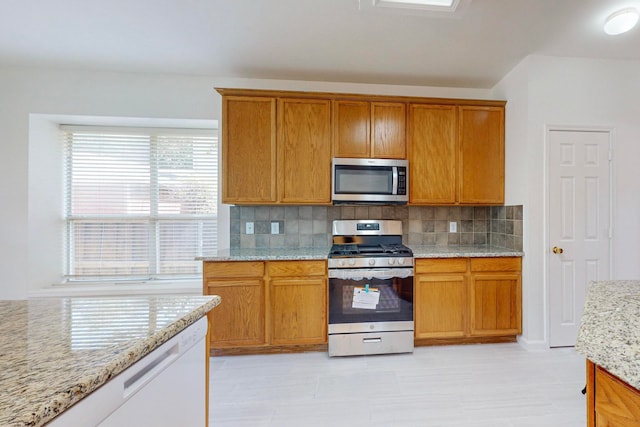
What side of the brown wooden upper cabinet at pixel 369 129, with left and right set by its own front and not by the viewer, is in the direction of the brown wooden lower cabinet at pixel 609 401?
front

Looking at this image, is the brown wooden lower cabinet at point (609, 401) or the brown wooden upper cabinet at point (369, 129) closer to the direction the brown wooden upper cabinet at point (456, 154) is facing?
the brown wooden lower cabinet

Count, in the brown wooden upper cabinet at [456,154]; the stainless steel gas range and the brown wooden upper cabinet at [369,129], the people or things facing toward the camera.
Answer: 3

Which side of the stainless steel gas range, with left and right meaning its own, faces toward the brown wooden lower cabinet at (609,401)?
front

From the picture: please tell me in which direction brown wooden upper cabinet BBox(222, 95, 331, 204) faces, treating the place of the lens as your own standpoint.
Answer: facing the viewer

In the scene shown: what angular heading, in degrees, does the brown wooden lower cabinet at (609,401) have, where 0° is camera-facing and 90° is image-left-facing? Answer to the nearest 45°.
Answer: approximately 45°

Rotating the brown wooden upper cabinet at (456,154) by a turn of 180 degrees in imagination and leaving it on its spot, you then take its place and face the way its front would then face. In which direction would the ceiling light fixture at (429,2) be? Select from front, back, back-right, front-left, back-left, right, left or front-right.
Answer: back

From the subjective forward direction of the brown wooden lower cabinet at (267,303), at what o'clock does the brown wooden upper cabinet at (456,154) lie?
The brown wooden upper cabinet is roughly at 9 o'clock from the brown wooden lower cabinet.

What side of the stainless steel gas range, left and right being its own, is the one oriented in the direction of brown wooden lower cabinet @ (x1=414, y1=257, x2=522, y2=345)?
left
